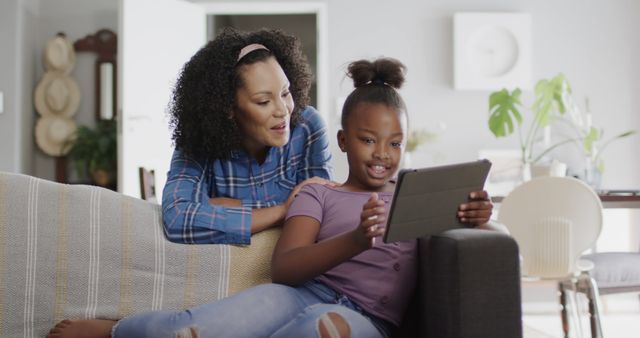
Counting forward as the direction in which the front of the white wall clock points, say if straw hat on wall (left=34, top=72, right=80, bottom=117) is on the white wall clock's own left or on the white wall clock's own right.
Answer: on the white wall clock's own right

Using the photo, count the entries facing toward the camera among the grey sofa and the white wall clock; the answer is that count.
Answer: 2

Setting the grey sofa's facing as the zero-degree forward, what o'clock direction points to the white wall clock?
The white wall clock is roughly at 7 o'clock from the grey sofa.

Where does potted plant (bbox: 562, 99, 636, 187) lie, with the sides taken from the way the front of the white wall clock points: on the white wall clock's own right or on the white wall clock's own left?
on the white wall clock's own left

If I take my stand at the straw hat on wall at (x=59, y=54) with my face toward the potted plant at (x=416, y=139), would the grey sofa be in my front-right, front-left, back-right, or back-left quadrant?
front-right

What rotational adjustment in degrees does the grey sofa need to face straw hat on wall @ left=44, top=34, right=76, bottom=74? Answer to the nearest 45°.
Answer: approximately 180°

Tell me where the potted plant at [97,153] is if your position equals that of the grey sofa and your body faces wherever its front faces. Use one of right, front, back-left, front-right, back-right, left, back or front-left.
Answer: back

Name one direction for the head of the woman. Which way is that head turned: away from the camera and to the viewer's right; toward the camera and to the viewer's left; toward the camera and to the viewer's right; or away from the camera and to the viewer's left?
toward the camera and to the viewer's right

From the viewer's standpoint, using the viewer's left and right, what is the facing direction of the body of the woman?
facing the viewer and to the right of the viewer

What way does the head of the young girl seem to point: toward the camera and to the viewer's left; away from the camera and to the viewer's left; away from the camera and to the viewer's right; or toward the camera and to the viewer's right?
toward the camera and to the viewer's right

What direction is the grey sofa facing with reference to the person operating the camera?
facing the viewer

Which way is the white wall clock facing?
toward the camera

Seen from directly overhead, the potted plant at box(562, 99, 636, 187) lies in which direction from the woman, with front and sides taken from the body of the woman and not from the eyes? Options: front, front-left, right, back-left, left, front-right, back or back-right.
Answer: left
